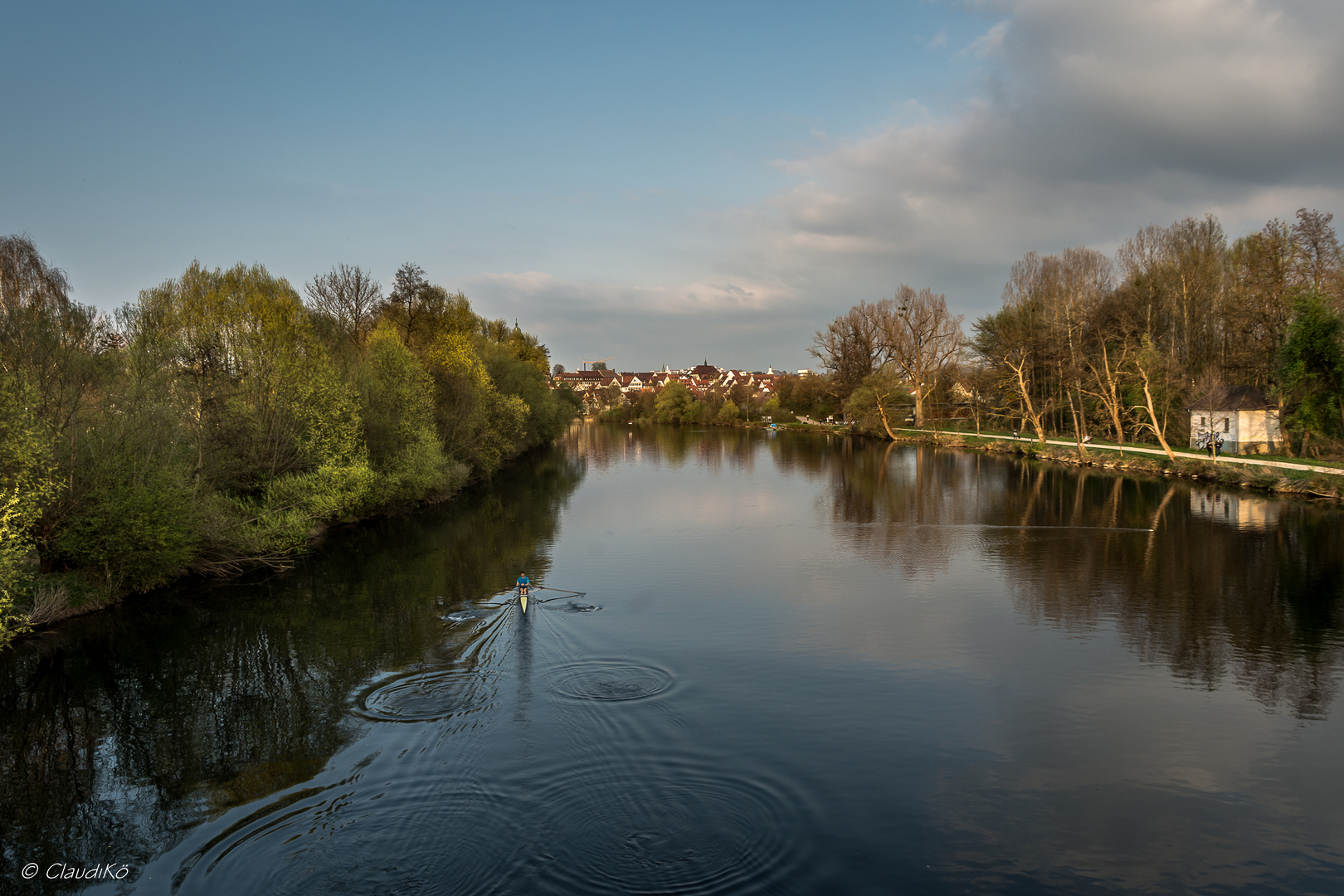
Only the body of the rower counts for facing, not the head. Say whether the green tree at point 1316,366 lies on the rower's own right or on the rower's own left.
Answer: on the rower's own left

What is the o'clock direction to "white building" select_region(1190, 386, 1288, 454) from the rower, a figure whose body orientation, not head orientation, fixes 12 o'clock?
The white building is roughly at 8 o'clock from the rower.

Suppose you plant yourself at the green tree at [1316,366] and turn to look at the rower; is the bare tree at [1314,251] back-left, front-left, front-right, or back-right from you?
back-right

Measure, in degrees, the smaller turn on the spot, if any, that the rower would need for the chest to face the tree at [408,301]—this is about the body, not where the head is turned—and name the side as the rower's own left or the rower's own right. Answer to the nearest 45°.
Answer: approximately 180°

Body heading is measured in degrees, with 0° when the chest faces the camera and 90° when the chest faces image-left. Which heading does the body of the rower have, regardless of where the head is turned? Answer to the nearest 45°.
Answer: approximately 0°

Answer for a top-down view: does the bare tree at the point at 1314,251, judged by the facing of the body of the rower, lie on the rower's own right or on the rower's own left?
on the rower's own left
